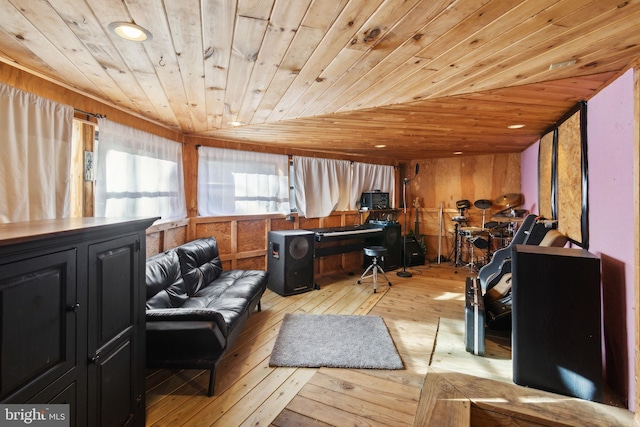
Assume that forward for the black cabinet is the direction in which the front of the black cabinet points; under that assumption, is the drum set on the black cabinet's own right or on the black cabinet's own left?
on the black cabinet's own left

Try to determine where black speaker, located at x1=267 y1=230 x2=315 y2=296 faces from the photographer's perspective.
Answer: facing the viewer and to the right of the viewer

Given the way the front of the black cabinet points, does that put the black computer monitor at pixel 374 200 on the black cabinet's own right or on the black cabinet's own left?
on the black cabinet's own left

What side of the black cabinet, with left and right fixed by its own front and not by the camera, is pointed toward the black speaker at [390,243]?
left

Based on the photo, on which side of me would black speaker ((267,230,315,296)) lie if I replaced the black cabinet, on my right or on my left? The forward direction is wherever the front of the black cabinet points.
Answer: on my left

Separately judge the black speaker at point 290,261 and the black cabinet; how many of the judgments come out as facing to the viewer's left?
0

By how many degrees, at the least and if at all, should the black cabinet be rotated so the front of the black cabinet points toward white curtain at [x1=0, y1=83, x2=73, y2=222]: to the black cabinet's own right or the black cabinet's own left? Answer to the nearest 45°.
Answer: approximately 135° to the black cabinet's own left

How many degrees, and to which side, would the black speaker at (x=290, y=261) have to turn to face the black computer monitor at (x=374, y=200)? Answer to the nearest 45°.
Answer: approximately 90° to its left
